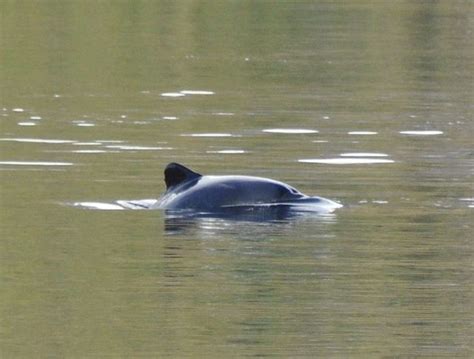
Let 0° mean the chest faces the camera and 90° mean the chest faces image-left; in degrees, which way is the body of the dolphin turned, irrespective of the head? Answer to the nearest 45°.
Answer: approximately 270°
